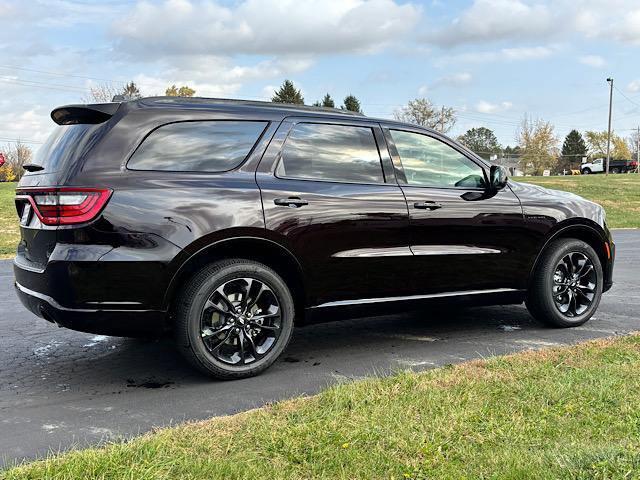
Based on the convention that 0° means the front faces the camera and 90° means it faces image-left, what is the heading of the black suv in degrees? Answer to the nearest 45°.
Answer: approximately 225°
